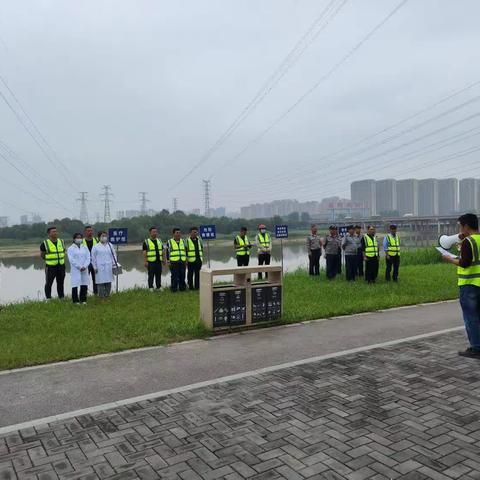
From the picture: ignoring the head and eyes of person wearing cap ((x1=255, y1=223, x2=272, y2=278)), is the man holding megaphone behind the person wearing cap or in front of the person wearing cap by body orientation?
in front

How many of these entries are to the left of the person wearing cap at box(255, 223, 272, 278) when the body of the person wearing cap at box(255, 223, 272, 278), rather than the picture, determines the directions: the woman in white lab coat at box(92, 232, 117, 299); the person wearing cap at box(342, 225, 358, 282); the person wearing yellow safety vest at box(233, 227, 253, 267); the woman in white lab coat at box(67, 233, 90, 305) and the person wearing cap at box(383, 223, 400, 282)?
2

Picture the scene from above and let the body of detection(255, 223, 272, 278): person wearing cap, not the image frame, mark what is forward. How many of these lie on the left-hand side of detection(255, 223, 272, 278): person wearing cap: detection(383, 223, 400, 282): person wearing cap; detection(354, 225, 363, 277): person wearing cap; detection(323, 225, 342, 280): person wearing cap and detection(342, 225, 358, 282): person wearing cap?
4

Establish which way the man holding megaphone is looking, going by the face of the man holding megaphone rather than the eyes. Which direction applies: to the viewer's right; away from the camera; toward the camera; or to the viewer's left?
to the viewer's left

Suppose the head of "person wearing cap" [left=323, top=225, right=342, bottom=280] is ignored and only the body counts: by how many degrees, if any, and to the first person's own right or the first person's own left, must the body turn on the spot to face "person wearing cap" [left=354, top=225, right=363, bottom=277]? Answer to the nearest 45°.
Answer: approximately 90° to the first person's own left

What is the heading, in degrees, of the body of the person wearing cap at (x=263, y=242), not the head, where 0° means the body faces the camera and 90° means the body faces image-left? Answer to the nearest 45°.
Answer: approximately 0°

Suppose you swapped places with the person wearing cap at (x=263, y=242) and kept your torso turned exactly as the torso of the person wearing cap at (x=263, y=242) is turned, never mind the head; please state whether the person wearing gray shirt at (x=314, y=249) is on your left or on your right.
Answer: on your left

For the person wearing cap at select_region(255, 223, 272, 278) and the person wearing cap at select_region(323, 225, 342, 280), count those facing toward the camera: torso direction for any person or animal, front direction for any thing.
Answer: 2

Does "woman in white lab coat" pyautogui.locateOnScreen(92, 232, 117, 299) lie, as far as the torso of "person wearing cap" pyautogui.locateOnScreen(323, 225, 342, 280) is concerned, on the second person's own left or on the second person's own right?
on the second person's own right

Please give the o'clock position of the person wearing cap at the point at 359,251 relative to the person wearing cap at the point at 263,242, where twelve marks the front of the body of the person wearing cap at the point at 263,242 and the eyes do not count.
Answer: the person wearing cap at the point at 359,251 is roughly at 9 o'clock from the person wearing cap at the point at 263,242.

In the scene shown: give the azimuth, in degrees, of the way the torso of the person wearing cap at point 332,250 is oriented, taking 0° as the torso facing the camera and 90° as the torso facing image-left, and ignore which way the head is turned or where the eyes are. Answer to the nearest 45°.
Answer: approximately 0°

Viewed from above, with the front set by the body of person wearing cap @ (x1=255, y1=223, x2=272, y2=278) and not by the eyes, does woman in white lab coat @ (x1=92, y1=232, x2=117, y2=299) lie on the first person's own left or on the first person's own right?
on the first person's own right

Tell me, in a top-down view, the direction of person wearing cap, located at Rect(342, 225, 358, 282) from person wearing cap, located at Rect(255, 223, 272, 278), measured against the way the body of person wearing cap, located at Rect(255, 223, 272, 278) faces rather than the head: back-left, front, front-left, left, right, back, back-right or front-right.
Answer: left
